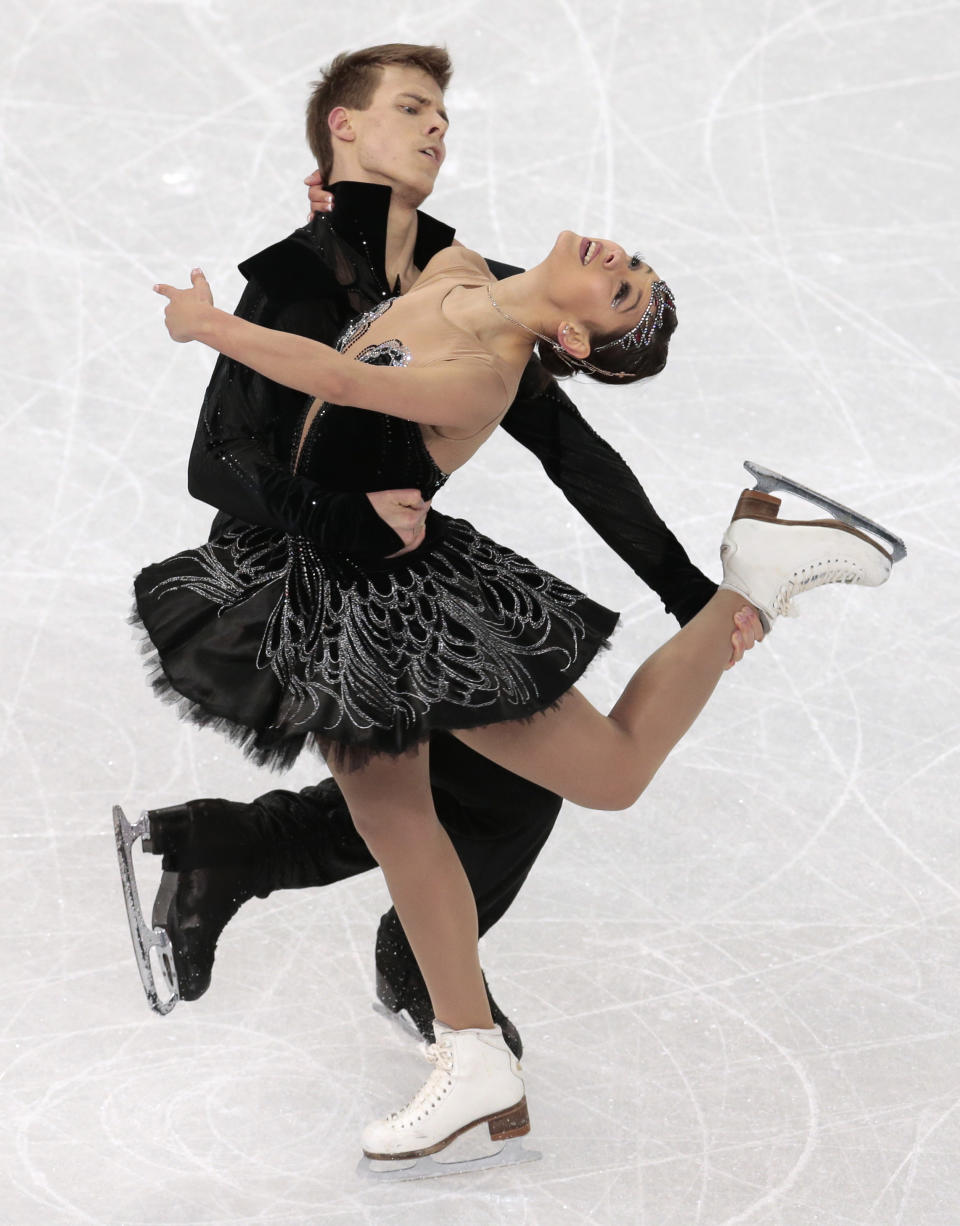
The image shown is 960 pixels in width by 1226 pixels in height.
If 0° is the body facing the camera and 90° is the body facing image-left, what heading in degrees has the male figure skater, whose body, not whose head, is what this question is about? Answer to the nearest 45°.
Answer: approximately 315°
